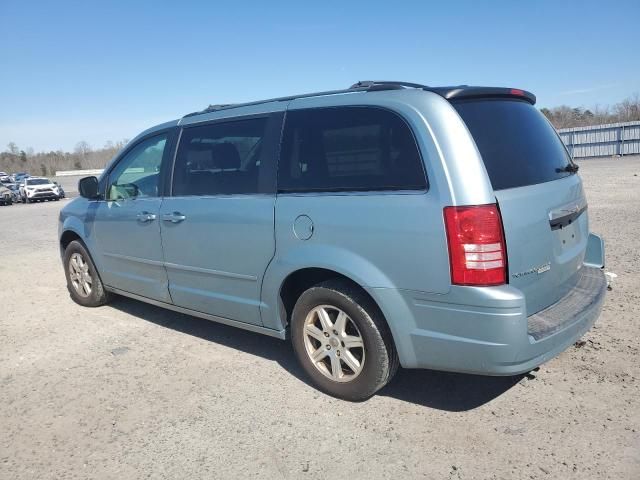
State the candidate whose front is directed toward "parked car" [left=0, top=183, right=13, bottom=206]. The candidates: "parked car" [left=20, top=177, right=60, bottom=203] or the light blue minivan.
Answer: the light blue minivan

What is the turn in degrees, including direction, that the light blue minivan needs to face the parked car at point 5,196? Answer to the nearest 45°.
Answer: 0° — it already faces it

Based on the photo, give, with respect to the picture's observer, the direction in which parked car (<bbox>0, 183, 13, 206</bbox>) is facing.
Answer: facing the viewer and to the right of the viewer

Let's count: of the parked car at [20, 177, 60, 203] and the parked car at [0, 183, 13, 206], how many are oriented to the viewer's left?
0

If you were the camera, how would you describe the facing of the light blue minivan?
facing away from the viewer and to the left of the viewer

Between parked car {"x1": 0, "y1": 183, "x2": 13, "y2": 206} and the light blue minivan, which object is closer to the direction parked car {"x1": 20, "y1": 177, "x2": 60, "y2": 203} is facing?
the light blue minivan

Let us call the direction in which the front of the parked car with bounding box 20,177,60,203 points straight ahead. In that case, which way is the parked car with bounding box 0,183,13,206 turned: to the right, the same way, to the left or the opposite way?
the same way

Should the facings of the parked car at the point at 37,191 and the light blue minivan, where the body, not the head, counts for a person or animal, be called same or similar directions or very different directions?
very different directions
